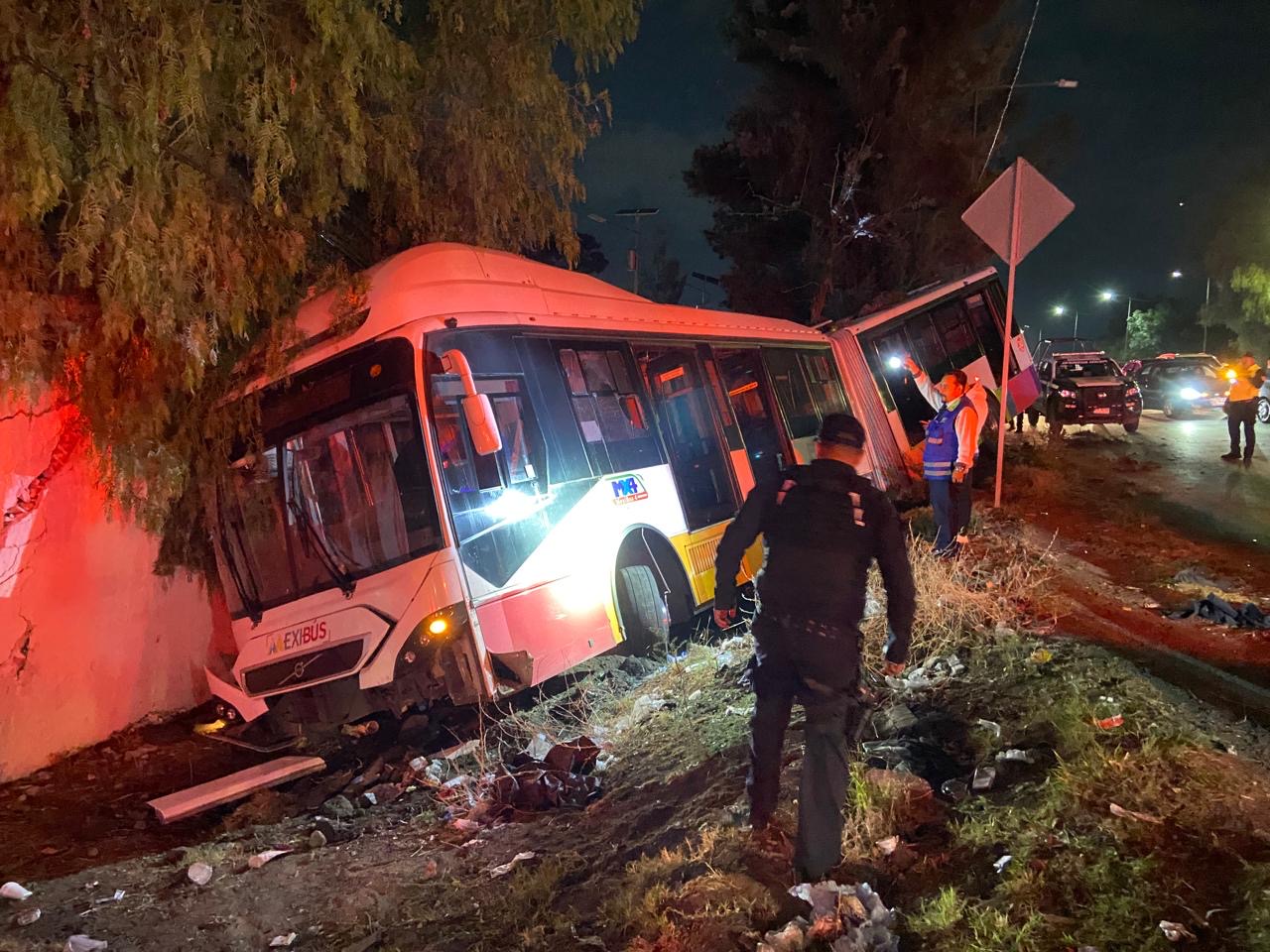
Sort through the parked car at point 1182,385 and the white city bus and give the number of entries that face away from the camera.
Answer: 0

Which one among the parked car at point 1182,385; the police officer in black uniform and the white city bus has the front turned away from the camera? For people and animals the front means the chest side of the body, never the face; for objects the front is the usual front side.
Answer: the police officer in black uniform

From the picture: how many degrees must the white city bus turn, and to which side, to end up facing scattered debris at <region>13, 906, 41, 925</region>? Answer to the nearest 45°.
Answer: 0° — it already faces it

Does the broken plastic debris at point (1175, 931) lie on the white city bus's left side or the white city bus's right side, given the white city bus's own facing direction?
on its left

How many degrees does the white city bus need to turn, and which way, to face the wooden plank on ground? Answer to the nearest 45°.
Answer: approximately 45° to its right

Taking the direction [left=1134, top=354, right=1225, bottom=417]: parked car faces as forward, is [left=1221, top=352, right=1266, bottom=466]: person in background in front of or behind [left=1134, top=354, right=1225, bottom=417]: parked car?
in front

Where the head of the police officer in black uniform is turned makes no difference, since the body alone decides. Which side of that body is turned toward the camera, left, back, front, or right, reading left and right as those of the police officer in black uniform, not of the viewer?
back

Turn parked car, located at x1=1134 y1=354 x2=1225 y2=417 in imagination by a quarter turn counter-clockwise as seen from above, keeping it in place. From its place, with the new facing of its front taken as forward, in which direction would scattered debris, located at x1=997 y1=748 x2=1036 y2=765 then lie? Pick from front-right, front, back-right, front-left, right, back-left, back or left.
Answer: back-right

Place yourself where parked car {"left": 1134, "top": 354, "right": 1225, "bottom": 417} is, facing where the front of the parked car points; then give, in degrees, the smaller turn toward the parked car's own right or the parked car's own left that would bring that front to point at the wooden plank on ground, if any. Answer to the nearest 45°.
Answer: approximately 45° to the parked car's own right

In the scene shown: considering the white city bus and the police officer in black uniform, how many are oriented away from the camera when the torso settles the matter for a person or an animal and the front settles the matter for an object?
1

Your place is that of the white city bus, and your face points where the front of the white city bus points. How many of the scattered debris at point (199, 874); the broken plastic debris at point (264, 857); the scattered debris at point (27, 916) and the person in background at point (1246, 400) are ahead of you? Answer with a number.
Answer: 3

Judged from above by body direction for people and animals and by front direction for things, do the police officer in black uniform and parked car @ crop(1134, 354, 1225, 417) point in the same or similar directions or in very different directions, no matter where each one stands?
very different directions

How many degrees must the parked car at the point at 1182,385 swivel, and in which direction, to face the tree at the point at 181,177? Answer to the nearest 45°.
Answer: approximately 45° to its right

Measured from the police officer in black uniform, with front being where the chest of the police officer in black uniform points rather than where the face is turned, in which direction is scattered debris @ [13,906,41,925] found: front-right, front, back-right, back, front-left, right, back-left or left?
left
